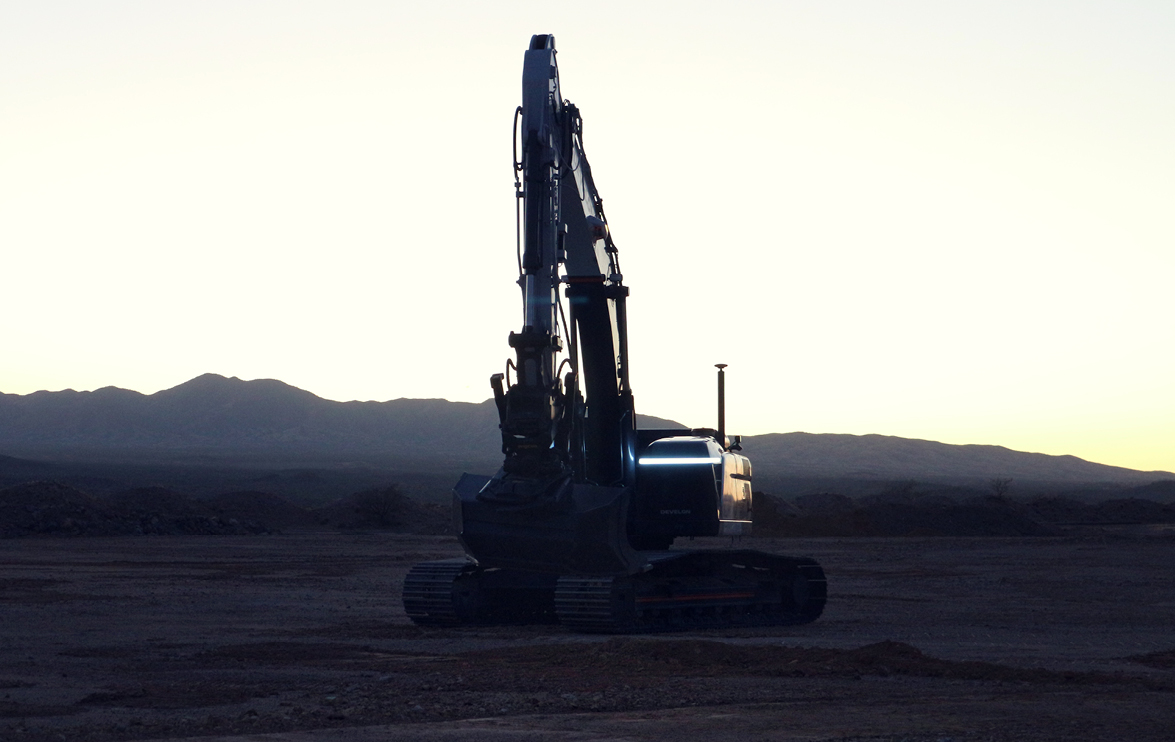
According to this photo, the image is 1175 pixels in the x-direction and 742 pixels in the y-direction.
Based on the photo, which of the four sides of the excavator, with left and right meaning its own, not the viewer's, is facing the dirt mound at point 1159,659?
left

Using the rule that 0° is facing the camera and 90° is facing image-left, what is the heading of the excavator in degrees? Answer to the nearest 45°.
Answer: approximately 45°

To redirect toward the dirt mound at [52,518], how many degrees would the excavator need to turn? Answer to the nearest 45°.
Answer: approximately 90° to its right
